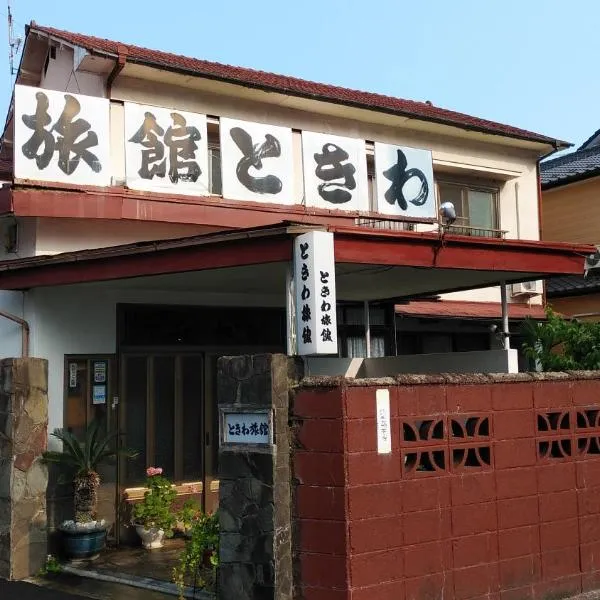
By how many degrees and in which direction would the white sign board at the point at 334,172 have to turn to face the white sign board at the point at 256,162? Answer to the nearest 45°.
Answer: approximately 135° to its right

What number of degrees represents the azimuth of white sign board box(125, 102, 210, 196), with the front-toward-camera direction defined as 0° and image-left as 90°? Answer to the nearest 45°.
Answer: approximately 315°

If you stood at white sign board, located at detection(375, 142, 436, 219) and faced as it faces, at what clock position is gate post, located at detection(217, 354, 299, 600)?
The gate post is roughly at 2 o'clock from the white sign board.

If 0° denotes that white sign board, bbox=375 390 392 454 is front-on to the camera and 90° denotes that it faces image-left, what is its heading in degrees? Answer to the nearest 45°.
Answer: approximately 0°

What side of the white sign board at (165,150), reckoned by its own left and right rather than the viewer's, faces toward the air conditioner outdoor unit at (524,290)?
left

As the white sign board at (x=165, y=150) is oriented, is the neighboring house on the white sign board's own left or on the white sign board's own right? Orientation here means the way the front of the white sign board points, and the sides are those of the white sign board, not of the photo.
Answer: on the white sign board's own left
